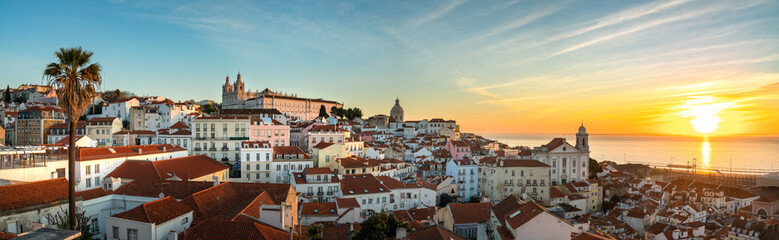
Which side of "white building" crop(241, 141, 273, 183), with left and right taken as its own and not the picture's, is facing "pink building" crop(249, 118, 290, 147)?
back

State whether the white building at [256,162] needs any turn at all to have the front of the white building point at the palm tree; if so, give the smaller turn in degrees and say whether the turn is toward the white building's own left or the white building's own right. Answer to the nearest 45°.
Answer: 0° — it already faces it

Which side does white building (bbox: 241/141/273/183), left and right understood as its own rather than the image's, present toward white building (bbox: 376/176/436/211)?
left

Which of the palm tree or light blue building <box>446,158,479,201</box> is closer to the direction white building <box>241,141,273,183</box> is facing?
the palm tree

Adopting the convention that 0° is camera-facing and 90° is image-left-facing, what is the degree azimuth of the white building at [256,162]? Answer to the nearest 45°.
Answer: approximately 0°

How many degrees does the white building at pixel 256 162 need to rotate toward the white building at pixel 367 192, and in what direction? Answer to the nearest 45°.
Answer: approximately 45° to its left

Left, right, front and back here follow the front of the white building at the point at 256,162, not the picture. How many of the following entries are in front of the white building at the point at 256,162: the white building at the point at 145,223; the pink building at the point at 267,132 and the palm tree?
2

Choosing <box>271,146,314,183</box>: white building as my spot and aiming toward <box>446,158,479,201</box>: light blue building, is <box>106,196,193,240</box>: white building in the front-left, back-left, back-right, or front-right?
back-right
